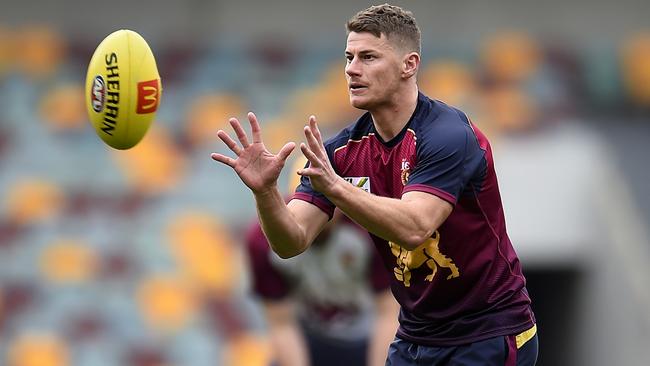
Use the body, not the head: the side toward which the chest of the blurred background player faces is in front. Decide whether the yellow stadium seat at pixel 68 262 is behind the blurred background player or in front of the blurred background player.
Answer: behind

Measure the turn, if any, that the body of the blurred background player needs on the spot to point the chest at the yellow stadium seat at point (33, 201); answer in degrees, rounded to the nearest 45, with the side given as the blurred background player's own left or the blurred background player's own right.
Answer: approximately 135° to the blurred background player's own right

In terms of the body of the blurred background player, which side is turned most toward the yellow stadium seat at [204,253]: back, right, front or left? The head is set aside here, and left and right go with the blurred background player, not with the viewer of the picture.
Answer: back

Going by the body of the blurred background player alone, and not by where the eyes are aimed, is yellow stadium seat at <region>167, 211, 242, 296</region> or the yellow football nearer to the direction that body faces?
the yellow football

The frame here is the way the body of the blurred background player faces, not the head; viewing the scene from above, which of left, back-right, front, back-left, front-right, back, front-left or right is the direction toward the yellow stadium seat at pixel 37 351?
back-right

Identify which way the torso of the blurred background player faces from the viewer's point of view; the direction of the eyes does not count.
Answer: toward the camera
